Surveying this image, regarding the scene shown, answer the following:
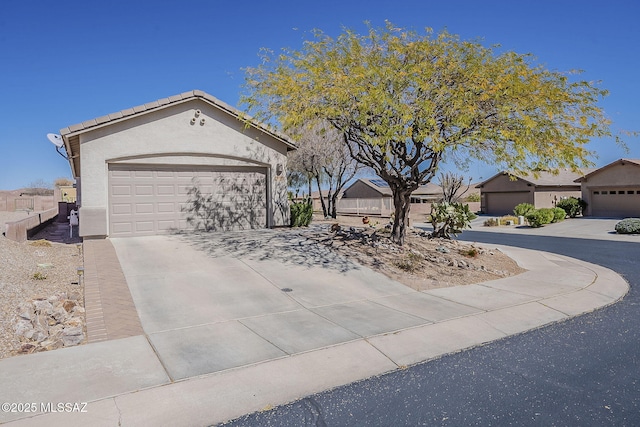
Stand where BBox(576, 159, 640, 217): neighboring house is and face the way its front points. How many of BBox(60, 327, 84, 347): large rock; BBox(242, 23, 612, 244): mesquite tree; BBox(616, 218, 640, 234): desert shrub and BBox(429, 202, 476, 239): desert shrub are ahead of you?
4

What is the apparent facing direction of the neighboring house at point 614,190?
toward the camera

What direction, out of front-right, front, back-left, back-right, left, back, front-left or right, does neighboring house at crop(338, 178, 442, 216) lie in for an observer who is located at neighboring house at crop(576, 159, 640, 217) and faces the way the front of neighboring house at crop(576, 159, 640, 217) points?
right

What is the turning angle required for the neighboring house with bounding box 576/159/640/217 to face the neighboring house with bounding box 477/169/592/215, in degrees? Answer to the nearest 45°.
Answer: approximately 135° to its right

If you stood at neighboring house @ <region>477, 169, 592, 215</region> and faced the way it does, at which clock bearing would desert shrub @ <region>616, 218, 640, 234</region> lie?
The desert shrub is roughly at 10 o'clock from the neighboring house.

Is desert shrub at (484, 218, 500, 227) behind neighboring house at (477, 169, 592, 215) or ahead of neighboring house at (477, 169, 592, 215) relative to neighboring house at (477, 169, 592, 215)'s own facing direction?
ahead

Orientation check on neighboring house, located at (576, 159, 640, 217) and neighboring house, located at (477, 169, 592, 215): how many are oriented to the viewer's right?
0

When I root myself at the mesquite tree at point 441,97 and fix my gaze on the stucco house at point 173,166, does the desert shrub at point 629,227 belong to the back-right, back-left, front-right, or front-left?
back-right

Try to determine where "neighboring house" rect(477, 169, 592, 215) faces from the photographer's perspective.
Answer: facing the viewer and to the left of the viewer

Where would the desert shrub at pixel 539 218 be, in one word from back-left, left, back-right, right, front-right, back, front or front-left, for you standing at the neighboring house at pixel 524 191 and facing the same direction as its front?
front-left

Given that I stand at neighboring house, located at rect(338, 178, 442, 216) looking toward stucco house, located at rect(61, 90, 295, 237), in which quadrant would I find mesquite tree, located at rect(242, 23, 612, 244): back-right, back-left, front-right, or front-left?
front-left

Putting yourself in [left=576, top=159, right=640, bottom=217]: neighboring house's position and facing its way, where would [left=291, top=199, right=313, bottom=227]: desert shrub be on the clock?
The desert shrub is roughly at 1 o'clock from the neighboring house.

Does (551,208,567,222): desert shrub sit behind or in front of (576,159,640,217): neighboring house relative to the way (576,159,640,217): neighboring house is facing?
in front
